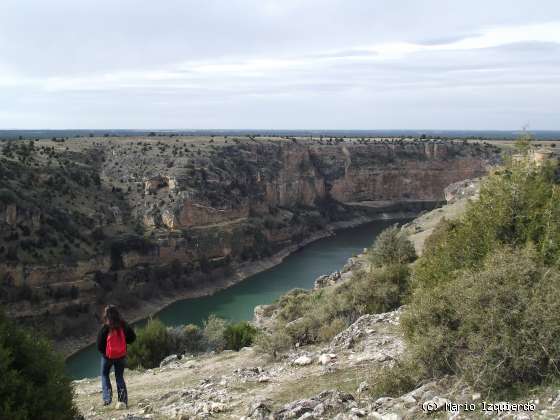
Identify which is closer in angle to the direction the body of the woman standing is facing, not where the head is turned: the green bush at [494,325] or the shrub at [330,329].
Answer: the shrub

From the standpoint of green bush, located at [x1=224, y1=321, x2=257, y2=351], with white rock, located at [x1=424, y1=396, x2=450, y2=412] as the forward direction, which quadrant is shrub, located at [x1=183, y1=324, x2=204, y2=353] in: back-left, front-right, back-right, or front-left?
back-right

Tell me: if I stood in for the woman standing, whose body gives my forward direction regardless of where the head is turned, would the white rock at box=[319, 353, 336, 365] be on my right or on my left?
on my right

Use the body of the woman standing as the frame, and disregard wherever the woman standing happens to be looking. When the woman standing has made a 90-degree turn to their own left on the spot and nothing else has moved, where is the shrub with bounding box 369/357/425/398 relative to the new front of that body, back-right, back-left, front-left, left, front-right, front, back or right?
back-left

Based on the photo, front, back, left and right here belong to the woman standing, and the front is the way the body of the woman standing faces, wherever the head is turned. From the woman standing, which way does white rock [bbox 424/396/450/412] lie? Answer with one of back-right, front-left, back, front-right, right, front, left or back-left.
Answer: back-right

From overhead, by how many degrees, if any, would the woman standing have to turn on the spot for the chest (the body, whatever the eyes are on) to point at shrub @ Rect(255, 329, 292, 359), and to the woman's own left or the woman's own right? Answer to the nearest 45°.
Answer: approximately 45° to the woman's own right

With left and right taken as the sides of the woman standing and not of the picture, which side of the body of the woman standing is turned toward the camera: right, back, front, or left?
back

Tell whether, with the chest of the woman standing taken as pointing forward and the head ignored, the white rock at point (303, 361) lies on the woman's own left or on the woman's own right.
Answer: on the woman's own right

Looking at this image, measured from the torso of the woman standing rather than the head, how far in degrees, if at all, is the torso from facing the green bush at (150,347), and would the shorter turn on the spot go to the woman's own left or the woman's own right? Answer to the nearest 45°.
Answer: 0° — they already face it
